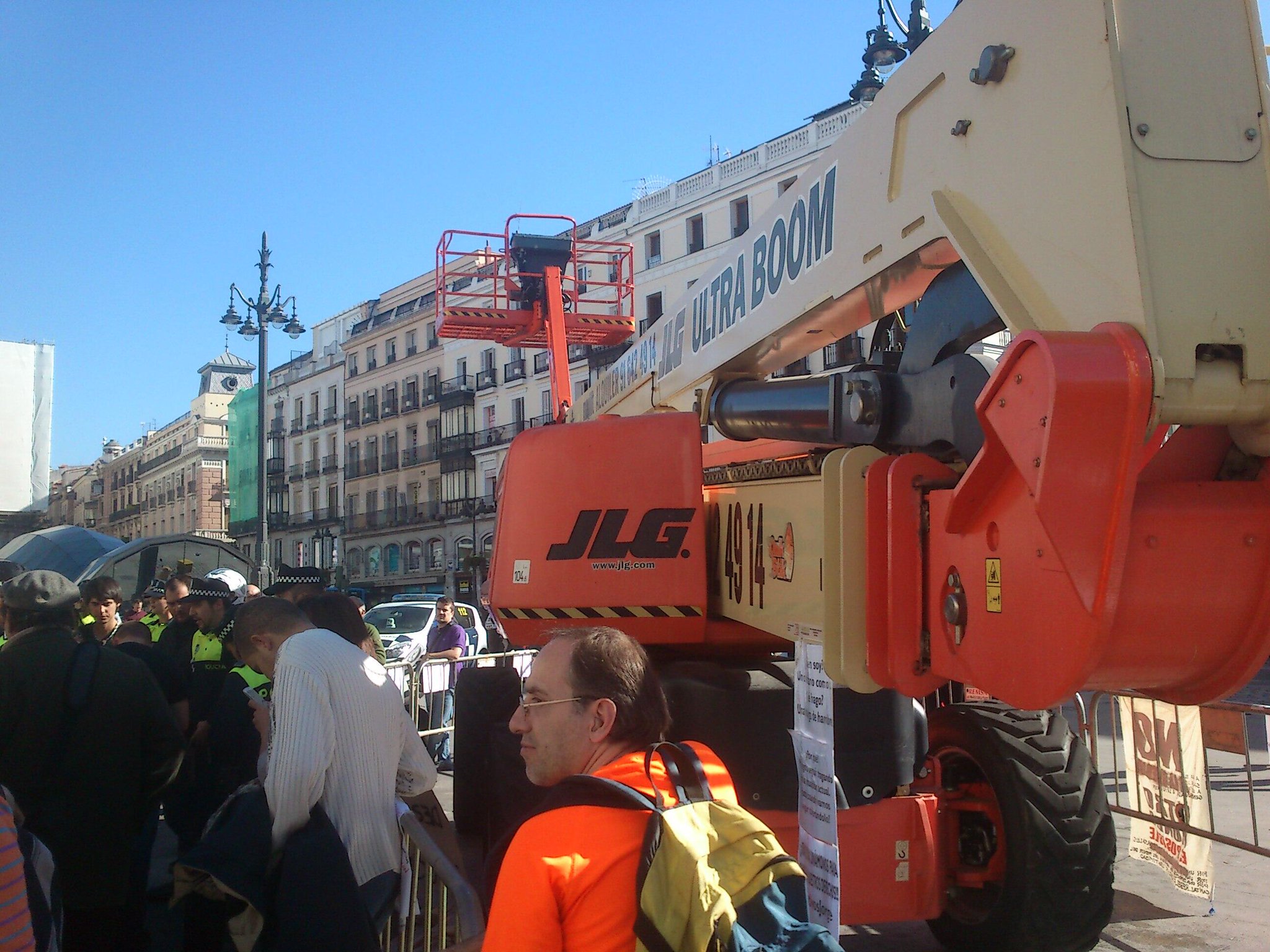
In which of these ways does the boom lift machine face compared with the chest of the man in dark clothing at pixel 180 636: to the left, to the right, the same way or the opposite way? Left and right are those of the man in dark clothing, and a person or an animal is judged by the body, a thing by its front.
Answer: the opposite way

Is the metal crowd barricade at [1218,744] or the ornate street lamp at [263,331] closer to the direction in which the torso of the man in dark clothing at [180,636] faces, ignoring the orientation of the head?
the metal crowd barricade

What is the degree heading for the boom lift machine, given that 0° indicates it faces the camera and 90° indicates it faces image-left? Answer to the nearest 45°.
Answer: approximately 135°

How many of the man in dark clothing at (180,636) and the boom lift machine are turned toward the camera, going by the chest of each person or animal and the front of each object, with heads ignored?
1

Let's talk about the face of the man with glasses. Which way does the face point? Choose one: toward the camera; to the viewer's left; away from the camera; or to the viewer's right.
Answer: to the viewer's left
